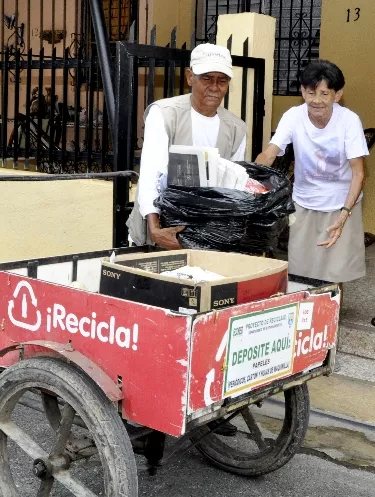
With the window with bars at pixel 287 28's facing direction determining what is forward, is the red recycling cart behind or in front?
in front

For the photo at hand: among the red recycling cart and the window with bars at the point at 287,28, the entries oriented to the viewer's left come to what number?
0

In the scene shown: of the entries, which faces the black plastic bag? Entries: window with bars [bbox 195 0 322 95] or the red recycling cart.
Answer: the window with bars

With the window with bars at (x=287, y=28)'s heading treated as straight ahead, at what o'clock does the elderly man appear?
The elderly man is roughly at 12 o'clock from the window with bars.

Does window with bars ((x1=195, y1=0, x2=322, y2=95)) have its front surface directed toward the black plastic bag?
yes

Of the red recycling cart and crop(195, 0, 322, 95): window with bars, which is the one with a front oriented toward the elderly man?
the window with bars

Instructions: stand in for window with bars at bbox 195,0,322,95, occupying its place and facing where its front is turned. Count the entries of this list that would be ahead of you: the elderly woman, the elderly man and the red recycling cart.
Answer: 3
